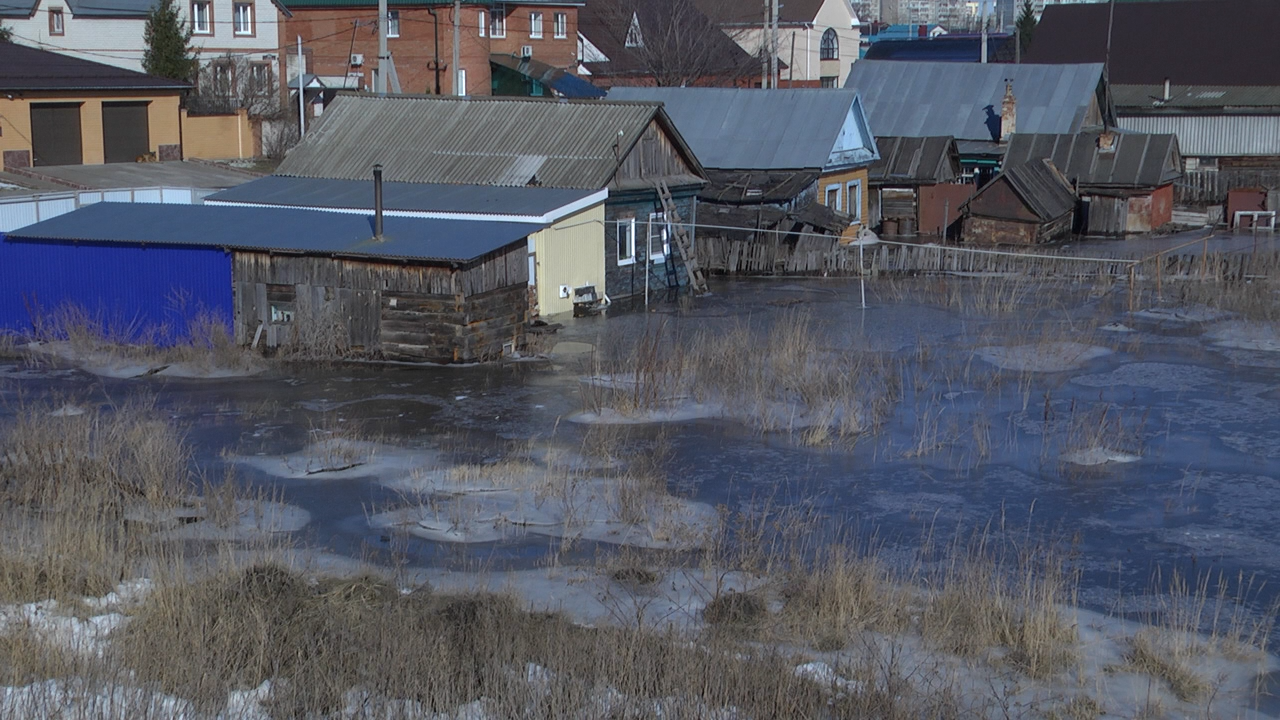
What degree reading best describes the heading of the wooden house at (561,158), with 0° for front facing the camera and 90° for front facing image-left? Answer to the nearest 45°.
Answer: approximately 315°

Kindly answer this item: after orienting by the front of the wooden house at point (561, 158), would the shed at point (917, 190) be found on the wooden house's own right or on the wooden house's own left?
on the wooden house's own left

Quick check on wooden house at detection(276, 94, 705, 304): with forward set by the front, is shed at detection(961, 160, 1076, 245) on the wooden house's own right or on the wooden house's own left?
on the wooden house's own left
